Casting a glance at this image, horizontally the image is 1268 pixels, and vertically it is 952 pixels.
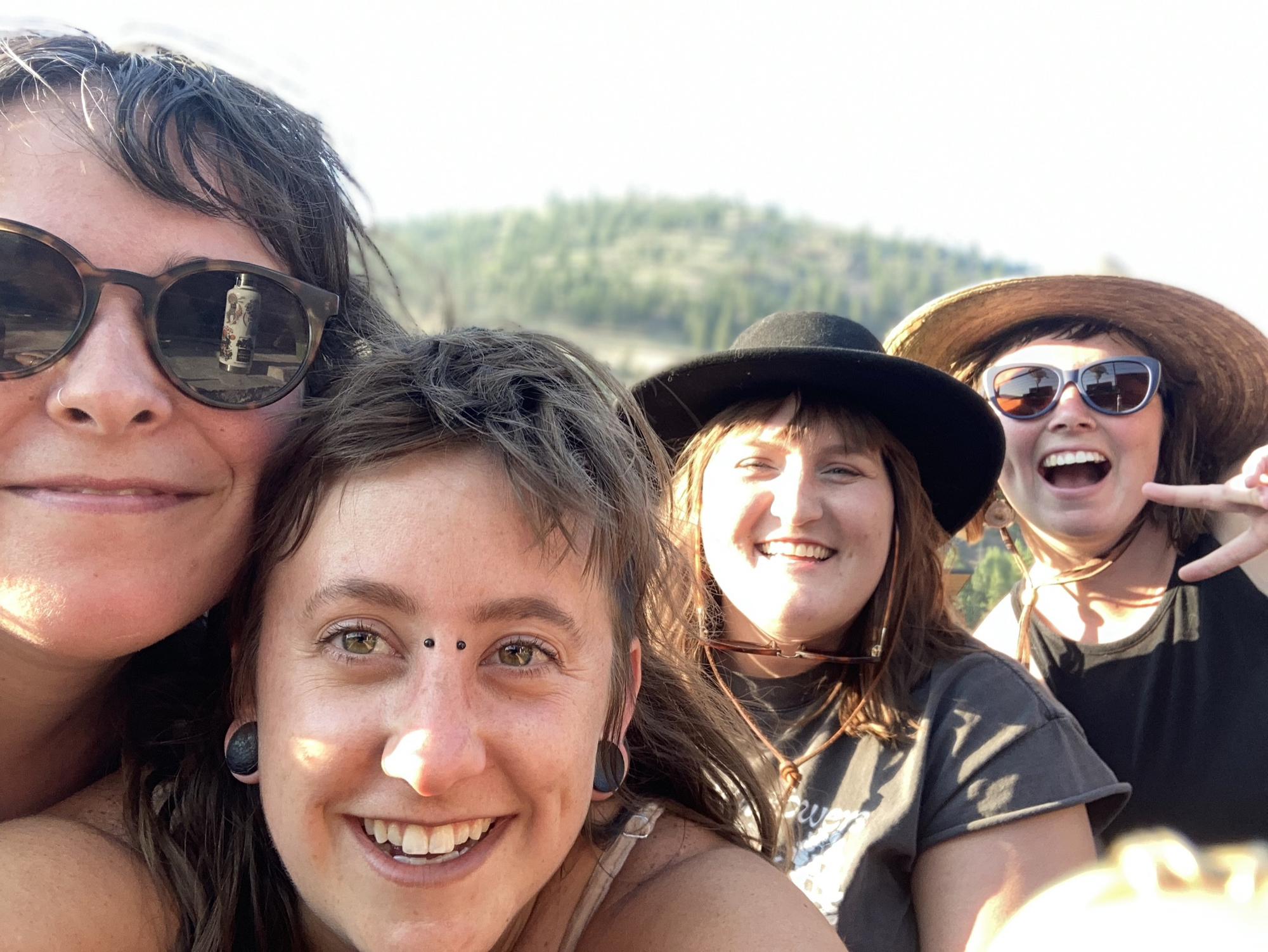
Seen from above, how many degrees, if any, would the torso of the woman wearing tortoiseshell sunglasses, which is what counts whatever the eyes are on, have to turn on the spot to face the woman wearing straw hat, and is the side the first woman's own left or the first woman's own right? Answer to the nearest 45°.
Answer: approximately 90° to the first woman's own left

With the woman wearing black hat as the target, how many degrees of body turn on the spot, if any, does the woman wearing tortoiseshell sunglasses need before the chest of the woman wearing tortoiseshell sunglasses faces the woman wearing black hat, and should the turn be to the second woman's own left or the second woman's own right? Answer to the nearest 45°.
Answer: approximately 90° to the second woman's own left

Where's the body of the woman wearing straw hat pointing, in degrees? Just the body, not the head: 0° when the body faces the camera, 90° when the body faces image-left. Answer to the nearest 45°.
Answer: approximately 0°

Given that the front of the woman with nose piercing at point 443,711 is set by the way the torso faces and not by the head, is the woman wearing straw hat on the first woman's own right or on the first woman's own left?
on the first woman's own left

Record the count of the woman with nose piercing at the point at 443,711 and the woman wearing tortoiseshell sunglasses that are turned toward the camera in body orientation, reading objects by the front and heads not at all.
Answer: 2

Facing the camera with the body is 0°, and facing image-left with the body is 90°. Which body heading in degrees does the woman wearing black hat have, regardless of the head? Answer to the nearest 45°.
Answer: approximately 45°

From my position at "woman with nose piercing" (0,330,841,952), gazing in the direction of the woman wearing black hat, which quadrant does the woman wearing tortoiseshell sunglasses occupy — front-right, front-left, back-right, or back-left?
back-left

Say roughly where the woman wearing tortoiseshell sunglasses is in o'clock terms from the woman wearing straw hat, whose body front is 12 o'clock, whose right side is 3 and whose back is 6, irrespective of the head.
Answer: The woman wearing tortoiseshell sunglasses is roughly at 1 o'clock from the woman wearing straw hat.
